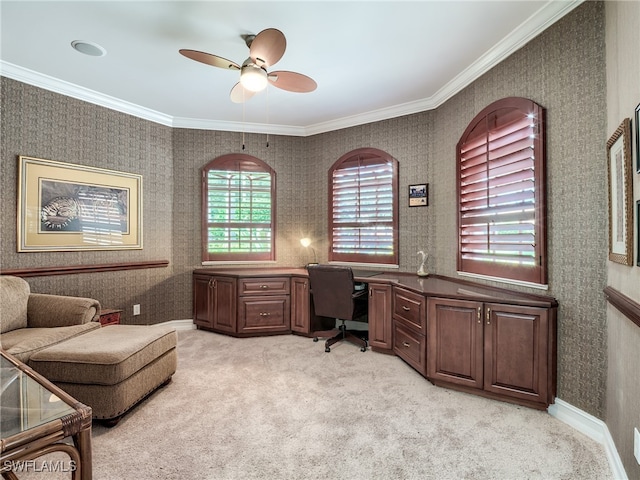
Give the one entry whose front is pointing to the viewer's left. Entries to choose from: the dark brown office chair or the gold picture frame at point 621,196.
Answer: the gold picture frame

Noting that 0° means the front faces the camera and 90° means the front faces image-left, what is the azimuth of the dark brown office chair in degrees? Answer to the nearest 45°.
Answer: approximately 225°

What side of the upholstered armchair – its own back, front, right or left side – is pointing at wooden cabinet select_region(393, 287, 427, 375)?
front

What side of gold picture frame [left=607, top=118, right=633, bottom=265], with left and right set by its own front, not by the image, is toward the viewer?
left

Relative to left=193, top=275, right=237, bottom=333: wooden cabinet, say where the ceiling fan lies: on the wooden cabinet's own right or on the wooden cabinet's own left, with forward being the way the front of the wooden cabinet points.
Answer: on the wooden cabinet's own left

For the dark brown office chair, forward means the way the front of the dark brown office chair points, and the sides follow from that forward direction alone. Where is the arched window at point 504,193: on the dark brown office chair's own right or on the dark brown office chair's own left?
on the dark brown office chair's own right

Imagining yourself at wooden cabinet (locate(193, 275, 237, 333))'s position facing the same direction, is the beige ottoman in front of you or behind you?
in front

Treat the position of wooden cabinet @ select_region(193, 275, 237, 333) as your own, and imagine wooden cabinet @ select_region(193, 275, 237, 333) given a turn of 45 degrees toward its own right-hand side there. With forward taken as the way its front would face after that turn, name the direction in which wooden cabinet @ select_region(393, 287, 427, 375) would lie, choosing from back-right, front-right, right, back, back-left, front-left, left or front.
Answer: back-left

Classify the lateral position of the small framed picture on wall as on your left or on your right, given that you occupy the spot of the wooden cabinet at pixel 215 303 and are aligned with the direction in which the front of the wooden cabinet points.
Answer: on your left

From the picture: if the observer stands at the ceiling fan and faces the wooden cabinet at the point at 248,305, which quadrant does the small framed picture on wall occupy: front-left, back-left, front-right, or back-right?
front-right

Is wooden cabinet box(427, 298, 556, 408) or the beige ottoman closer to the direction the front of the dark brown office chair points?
the wooden cabinet
